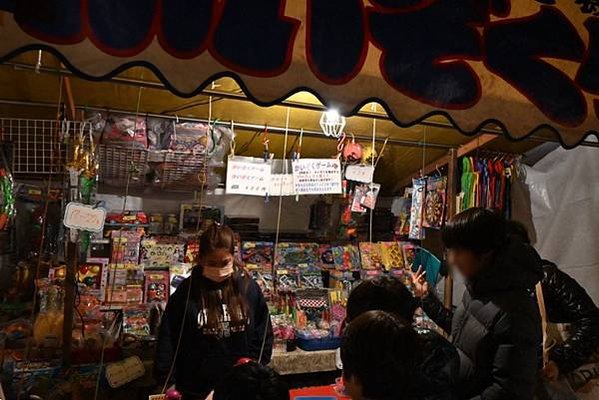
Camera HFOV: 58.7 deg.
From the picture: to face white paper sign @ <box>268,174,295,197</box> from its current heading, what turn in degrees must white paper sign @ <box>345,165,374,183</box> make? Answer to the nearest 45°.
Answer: approximately 45° to its right

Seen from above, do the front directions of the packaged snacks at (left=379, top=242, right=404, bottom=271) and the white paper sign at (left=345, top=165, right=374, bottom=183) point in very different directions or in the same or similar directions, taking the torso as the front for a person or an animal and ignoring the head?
same or similar directions

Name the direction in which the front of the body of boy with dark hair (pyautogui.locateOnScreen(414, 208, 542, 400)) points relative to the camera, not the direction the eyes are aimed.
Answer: to the viewer's left

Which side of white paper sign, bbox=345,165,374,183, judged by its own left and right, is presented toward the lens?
front

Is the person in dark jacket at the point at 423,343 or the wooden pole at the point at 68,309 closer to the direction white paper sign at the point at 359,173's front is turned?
the person in dark jacket

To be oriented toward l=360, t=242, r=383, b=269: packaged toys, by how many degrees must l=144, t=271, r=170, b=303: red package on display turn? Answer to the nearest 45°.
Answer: approximately 90° to its left

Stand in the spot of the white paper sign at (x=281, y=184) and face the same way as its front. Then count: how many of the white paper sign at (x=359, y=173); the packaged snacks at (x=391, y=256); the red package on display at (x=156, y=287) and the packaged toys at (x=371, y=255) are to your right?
1

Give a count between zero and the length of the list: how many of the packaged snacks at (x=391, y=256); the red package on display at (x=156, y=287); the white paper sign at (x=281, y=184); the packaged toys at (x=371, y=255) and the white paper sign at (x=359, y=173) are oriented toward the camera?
5

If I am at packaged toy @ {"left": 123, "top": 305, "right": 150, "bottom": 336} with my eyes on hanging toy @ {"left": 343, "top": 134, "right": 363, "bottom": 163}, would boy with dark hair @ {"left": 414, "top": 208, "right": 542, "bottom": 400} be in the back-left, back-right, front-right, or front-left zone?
front-right

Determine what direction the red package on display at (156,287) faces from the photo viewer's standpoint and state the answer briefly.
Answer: facing the viewer

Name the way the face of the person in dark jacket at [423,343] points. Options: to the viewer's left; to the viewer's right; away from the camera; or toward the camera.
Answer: away from the camera

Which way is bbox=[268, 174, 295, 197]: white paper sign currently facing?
toward the camera
